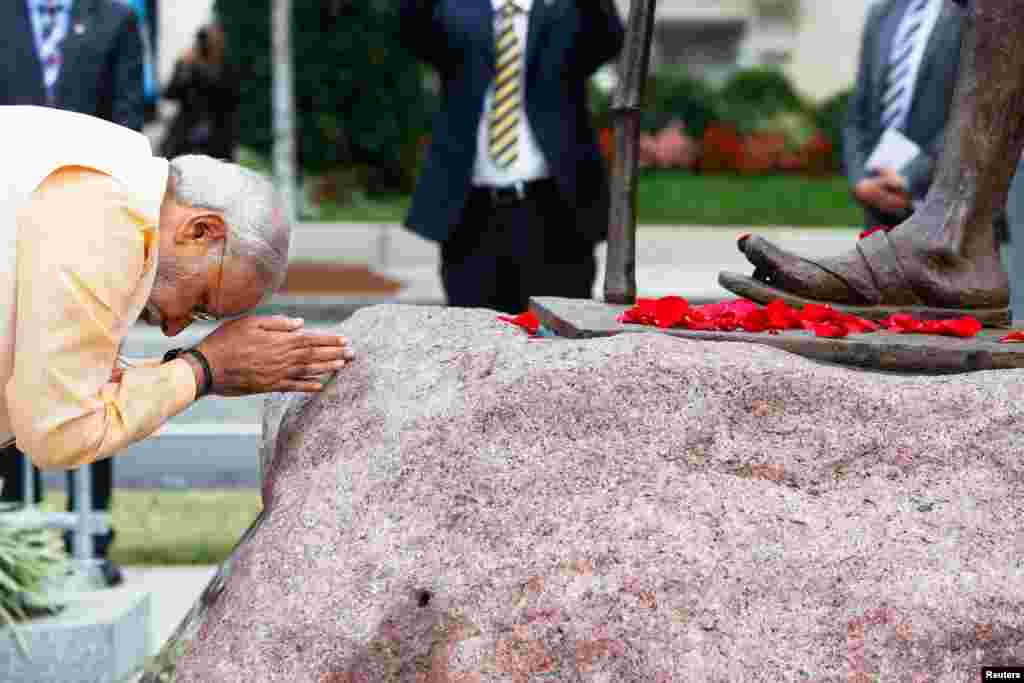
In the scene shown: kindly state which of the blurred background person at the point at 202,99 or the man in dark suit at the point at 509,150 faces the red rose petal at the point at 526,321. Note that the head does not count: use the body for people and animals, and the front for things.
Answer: the man in dark suit

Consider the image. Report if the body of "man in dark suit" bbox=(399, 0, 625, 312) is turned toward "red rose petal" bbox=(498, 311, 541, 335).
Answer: yes

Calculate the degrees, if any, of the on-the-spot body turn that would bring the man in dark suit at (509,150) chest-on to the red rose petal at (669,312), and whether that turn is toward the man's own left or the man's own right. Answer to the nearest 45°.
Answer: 0° — they already face it

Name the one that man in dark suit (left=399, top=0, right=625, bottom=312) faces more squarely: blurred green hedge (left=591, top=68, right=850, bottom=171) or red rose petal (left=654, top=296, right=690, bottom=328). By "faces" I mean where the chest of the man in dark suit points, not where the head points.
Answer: the red rose petal

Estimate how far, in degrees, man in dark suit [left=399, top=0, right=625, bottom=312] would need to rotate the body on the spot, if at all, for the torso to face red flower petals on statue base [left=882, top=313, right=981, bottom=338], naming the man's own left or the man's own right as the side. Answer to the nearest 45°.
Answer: approximately 45° to the man's own left

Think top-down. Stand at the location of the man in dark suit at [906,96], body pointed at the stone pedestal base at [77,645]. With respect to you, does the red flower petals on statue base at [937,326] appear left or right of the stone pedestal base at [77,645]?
left

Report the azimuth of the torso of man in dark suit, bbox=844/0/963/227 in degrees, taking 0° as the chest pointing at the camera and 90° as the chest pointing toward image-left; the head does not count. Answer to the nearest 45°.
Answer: approximately 0°

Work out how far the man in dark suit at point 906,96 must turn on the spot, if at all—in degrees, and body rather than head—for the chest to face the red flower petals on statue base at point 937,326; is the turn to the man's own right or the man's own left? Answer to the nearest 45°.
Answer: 0° — they already face it

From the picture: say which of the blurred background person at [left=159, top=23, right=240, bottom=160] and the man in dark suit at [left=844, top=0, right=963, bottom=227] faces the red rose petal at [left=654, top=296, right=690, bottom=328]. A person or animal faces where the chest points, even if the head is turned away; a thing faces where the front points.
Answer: the man in dark suit
